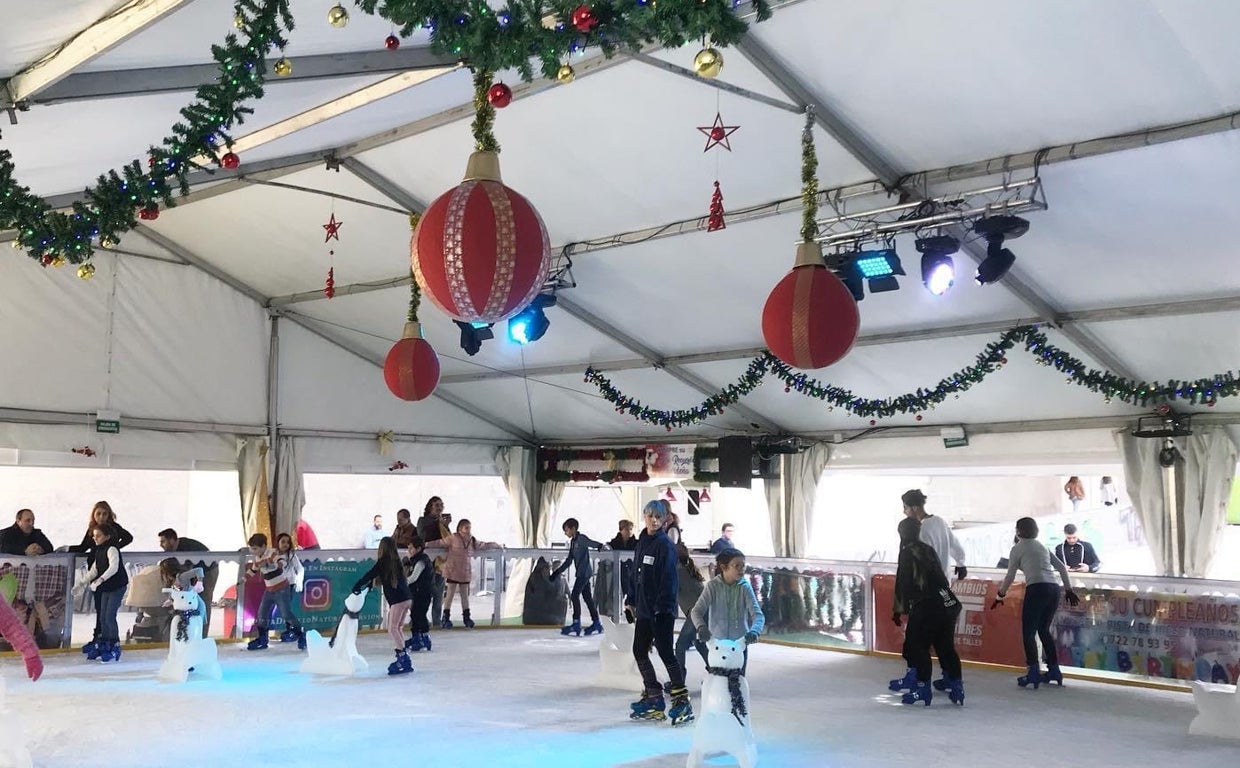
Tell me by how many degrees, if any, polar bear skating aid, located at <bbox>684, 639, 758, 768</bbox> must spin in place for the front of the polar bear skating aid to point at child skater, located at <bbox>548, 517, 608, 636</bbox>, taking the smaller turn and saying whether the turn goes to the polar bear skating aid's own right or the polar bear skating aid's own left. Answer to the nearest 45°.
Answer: approximately 180°

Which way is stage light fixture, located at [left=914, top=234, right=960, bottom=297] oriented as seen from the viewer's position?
toward the camera

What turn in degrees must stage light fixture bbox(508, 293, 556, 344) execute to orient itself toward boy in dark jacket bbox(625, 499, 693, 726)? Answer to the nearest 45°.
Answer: approximately 45° to its left

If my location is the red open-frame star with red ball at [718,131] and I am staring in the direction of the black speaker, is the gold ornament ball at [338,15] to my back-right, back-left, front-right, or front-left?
back-left

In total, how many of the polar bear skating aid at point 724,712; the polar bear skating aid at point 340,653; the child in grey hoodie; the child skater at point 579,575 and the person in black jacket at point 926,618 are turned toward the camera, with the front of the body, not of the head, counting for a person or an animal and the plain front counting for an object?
2

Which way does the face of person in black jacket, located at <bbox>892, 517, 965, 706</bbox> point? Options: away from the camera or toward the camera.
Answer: away from the camera

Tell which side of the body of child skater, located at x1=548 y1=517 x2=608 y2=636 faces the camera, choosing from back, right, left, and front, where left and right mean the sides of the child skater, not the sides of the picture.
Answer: left

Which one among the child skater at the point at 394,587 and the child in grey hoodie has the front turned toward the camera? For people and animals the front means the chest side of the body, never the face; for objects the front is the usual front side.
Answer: the child in grey hoodie

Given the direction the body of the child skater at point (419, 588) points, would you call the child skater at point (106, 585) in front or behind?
in front

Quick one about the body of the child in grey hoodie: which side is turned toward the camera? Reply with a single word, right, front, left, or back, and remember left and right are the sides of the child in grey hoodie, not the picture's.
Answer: front

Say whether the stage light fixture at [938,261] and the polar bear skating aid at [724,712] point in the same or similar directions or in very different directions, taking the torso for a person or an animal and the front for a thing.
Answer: same or similar directions

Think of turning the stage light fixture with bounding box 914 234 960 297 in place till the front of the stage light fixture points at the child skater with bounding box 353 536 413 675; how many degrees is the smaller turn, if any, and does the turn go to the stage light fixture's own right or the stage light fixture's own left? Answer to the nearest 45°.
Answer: approximately 90° to the stage light fixture's own right
